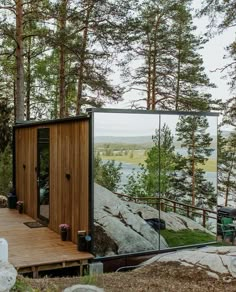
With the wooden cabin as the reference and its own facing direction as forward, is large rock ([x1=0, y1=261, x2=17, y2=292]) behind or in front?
in front

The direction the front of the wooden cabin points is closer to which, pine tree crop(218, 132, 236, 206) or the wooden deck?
the wooden deck

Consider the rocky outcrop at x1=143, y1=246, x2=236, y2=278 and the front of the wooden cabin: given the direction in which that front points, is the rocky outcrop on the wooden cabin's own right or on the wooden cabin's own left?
on the wooden cabin's own left

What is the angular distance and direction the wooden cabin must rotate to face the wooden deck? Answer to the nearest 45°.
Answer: approximately 45° to its left

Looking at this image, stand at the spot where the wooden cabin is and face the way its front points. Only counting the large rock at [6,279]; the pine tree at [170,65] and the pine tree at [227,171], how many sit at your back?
2

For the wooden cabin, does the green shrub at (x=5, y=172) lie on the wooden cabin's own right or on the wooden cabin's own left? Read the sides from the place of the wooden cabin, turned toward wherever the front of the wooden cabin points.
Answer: on the wooden cabin's own right

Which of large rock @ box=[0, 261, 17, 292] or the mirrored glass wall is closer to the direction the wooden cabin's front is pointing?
the large rock

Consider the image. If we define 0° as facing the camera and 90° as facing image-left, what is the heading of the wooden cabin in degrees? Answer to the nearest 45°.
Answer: approximately 45°

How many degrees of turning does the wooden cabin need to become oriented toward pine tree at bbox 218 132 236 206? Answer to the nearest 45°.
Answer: approximately 180°

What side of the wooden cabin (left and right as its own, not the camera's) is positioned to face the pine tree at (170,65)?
back
